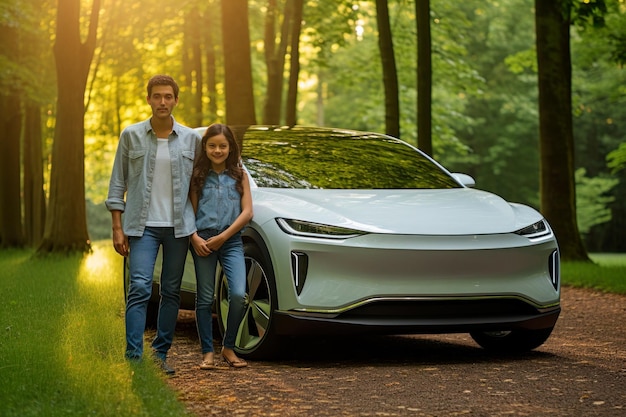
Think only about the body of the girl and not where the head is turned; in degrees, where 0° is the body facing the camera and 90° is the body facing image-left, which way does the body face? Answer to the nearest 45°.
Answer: approximately 0°

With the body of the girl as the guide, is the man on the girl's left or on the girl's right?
on the girl's right

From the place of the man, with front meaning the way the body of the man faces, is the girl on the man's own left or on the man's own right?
on the man's own left

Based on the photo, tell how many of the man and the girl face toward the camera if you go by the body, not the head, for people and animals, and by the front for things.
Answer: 2
